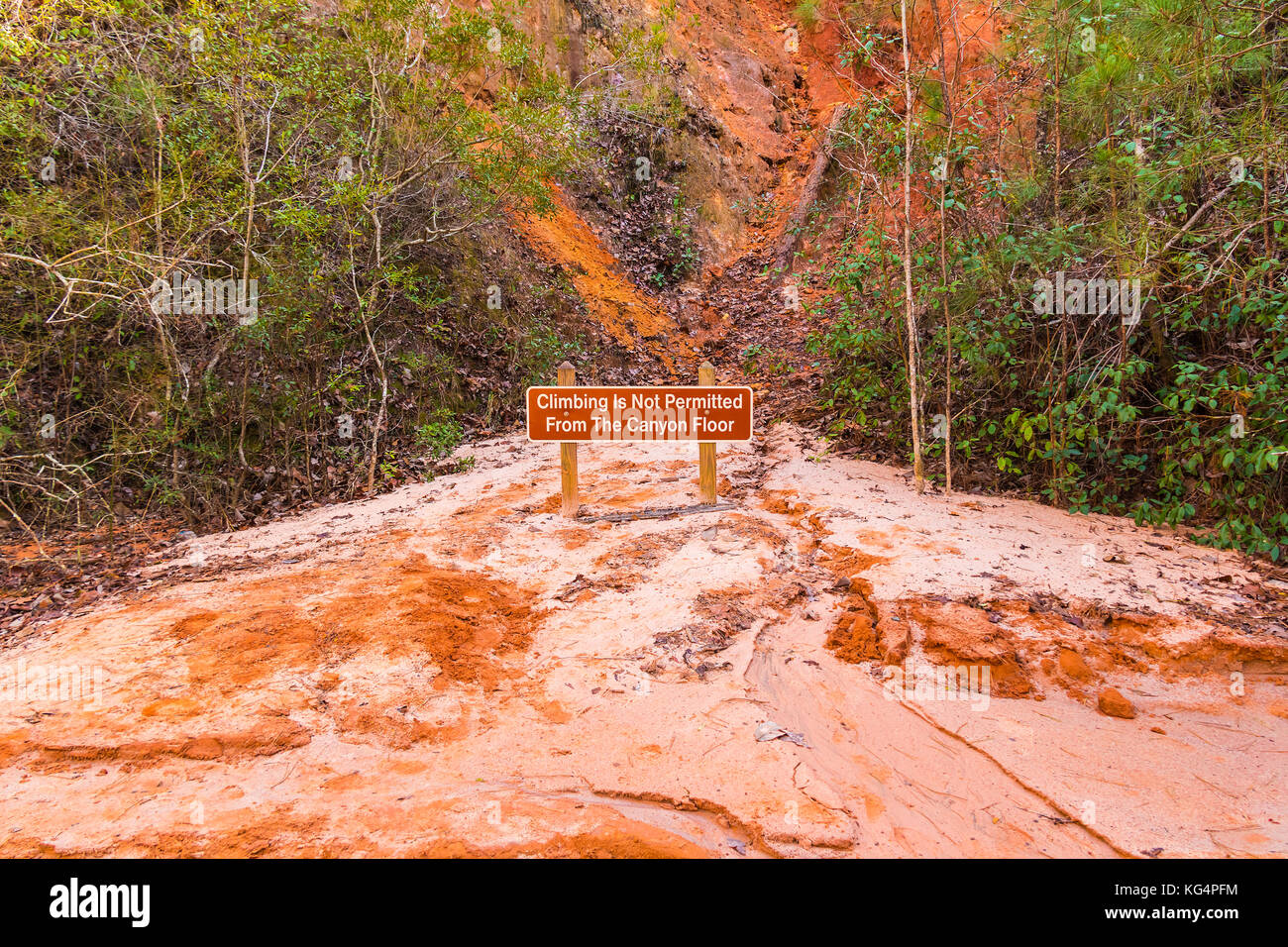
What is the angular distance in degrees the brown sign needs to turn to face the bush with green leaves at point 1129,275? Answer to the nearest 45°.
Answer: approximately 90° to its left

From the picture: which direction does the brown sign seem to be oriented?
toward the camera
